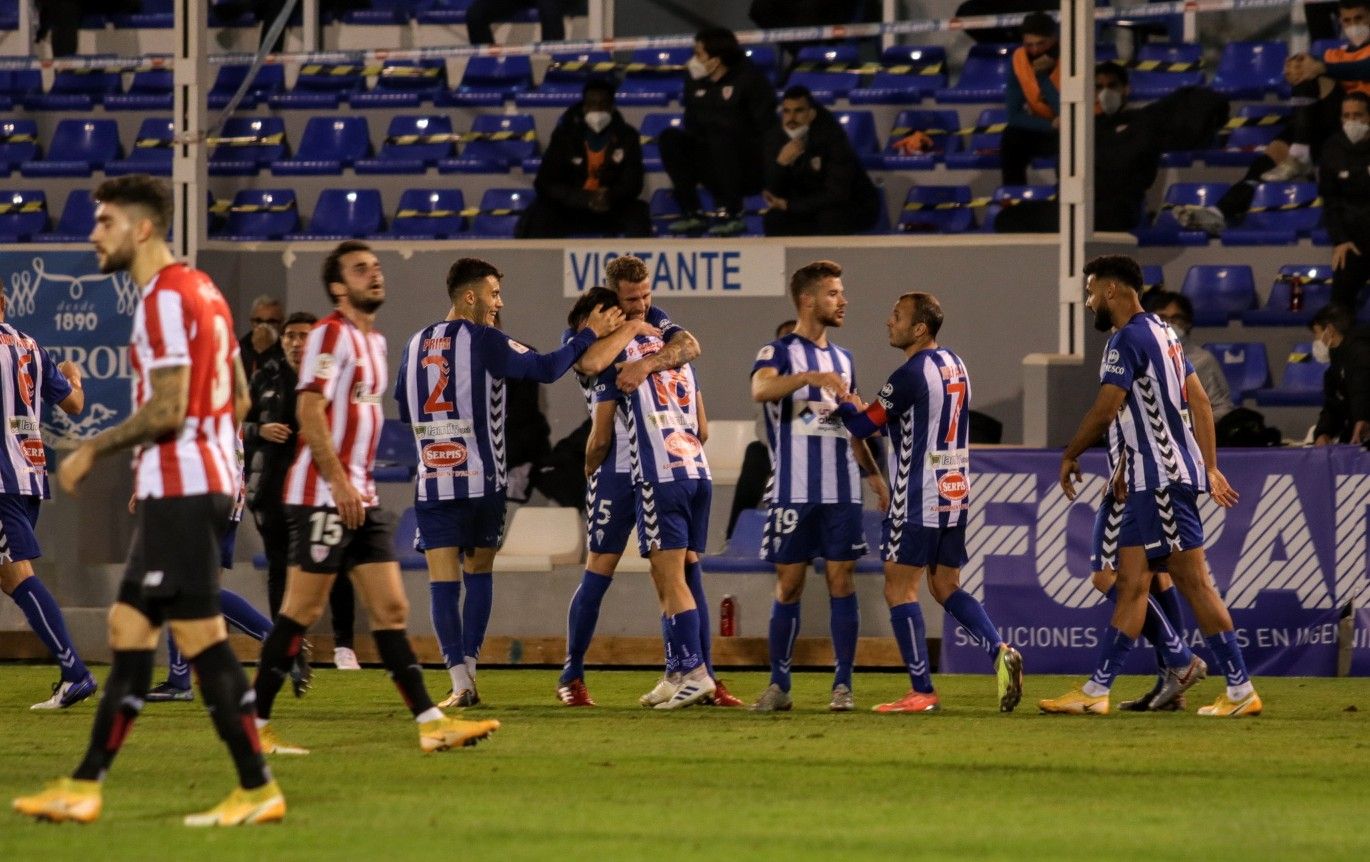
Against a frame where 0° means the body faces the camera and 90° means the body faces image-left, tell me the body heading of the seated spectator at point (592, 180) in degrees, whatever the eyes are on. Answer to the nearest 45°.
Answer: approximately 0°

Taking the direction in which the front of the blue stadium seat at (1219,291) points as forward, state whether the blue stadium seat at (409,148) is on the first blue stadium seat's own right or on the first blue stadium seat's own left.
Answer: on the first blue stadium seat's own right

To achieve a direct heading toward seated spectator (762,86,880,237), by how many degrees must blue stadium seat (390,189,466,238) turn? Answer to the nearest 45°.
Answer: approximately 45° to its left

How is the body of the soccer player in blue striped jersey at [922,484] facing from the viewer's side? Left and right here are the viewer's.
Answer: facing away from the viewer and to the left of the viewer

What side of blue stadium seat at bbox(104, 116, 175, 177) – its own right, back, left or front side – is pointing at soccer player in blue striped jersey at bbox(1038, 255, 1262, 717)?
left

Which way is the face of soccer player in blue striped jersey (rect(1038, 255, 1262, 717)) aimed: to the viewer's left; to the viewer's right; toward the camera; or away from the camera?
to the viewer's left
